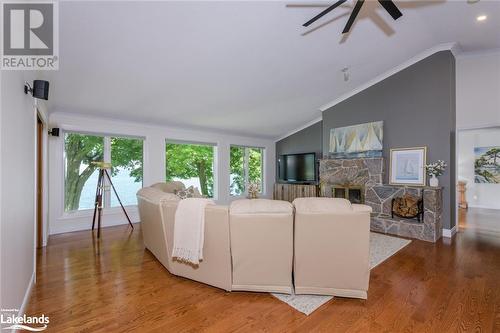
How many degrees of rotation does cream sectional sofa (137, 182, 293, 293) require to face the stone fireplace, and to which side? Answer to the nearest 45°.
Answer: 0° — it already faces it

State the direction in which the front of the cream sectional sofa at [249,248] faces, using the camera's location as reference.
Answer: facing away from the viewer and to the right of the viewer

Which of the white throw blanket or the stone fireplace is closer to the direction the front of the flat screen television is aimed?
the white throw blanket

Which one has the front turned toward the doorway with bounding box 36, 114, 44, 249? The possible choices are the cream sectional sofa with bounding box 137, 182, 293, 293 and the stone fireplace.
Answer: the stone fireplace

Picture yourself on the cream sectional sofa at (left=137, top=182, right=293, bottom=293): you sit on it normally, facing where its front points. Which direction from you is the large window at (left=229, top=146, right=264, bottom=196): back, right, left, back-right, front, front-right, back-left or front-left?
front-left

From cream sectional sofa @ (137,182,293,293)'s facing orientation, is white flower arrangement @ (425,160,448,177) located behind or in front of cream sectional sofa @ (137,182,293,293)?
in front

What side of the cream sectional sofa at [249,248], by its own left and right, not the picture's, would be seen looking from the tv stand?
front

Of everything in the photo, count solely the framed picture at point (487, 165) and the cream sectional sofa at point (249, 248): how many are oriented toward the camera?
1

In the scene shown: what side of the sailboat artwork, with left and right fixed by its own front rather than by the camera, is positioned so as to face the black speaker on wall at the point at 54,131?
front

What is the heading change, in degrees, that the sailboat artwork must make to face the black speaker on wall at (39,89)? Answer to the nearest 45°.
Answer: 0° — it already faces it

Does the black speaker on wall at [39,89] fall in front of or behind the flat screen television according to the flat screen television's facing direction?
in front

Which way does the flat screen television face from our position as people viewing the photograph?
facing the viewer and to the left of the viewer

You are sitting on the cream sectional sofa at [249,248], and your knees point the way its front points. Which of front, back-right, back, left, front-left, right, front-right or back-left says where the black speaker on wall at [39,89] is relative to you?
back-left

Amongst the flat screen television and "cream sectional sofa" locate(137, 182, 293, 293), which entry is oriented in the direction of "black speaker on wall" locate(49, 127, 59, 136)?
the flat screen television

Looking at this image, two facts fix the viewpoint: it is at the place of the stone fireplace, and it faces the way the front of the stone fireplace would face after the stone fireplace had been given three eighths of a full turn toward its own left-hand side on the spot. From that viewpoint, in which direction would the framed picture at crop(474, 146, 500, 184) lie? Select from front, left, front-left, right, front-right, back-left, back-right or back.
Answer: front-left

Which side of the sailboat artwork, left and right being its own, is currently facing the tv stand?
right
